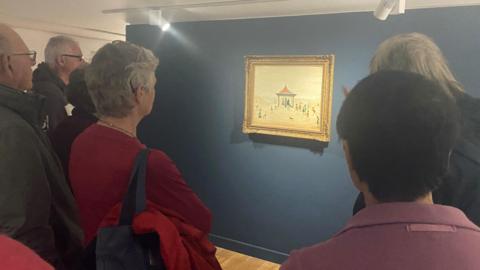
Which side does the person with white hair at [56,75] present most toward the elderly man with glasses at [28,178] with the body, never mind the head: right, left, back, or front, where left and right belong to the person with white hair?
right

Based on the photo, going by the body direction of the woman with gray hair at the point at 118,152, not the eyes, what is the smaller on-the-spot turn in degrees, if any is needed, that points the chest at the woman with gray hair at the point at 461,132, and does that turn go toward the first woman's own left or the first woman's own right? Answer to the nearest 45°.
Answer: approximately 90° to the first woman's own right

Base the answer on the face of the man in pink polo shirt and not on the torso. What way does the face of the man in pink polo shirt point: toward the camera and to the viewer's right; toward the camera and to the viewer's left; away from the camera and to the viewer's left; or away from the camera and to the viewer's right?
away from the camera and to the viewer's left

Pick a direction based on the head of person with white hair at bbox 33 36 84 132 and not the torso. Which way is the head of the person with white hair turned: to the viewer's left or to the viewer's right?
to the viewer's right

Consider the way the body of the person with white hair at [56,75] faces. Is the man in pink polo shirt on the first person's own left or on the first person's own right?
on the first person's own right

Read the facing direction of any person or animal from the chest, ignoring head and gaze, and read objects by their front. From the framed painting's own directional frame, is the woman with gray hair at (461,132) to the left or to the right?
on its left

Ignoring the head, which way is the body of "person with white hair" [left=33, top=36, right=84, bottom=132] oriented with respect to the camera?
to the viewer's right

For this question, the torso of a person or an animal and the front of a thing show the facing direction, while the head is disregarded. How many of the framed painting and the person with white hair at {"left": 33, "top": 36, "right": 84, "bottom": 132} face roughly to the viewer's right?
1

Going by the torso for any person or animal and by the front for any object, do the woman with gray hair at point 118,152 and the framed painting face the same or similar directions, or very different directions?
very different directions

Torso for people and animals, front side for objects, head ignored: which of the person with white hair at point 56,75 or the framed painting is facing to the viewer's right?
the person with white hair

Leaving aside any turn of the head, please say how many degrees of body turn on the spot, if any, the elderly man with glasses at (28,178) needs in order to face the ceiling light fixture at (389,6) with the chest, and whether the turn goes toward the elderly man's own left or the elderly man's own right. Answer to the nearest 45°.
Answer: approximately 45° to the elderly man's own right

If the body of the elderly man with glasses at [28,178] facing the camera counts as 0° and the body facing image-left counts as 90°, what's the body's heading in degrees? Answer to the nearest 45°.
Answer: approximately 225°

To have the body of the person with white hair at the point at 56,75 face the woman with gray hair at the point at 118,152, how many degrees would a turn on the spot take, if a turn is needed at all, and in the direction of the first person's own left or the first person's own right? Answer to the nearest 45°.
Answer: approximately 90° to the first person's own right
